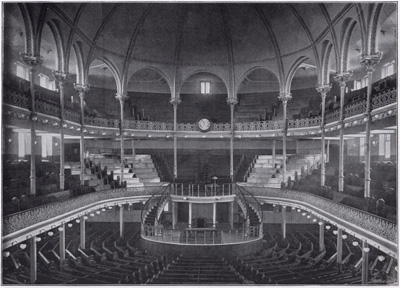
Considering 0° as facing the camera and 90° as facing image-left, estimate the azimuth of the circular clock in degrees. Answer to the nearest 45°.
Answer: approximately 0°

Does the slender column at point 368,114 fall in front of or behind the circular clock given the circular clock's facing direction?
in front
